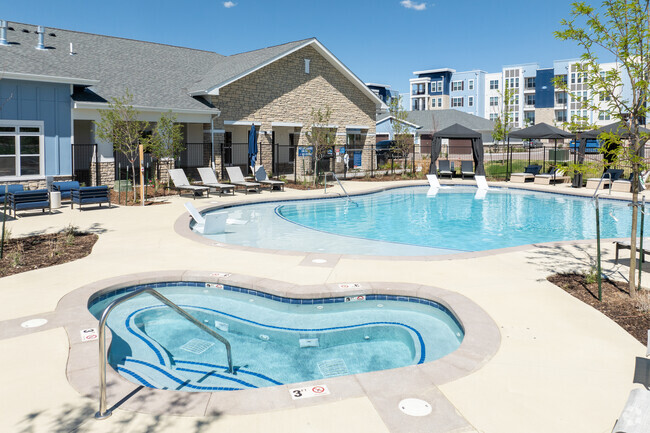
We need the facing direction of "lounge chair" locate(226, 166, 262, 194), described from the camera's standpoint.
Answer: facing the viewer and to the right of the viewer

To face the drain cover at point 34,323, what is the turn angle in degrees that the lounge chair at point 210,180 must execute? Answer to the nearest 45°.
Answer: approximately 45° to its right

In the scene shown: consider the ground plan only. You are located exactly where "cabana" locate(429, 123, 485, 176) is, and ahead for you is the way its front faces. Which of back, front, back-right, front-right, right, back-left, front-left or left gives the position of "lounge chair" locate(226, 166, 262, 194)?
front-right

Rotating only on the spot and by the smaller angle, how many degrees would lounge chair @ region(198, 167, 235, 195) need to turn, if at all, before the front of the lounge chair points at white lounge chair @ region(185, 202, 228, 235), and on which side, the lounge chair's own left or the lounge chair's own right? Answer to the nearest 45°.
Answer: approximately 45° to the lounge chair's own right

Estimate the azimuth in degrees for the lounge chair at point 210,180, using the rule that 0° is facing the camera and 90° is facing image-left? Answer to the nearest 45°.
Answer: approximately 315°

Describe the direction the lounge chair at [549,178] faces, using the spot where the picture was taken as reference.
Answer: facing the viewer and to the left of the viewer

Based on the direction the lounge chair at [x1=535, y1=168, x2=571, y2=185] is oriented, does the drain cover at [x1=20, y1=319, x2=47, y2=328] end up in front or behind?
in front
